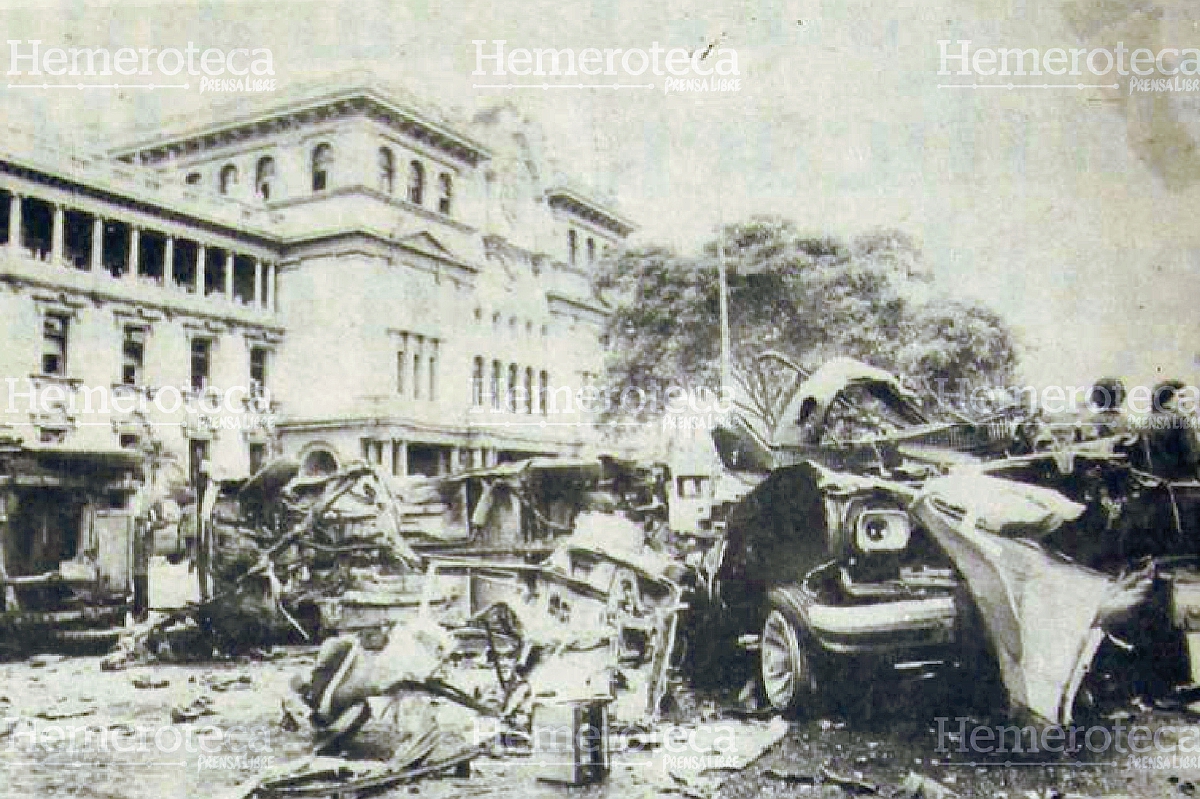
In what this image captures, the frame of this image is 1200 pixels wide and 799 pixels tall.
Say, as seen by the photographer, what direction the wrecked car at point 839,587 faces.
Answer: facing the viewer and to the right of the viewer

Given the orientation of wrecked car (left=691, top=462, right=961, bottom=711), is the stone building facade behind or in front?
behind

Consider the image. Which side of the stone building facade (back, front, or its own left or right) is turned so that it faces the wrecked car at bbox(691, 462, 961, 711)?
front

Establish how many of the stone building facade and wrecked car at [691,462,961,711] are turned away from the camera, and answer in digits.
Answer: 0

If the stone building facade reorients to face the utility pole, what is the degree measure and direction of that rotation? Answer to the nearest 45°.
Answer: approximately 45° to its left

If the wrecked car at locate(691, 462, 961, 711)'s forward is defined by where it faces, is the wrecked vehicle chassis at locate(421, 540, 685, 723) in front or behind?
behind
